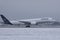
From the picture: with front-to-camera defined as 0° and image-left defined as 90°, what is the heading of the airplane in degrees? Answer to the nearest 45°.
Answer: approximately 270°
